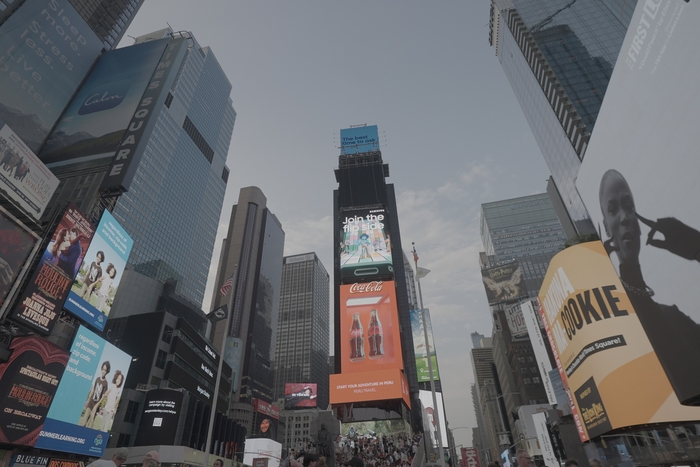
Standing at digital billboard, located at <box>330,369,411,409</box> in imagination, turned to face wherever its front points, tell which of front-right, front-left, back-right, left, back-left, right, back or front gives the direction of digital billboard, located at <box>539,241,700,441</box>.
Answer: front-left

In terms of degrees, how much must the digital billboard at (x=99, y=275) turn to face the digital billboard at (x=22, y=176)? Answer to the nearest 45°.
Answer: approximately 90° to its right

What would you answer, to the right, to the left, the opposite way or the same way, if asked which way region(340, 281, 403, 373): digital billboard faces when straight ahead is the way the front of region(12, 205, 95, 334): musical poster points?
to the right

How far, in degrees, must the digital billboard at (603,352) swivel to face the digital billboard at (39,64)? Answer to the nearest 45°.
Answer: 0° — it already faces it

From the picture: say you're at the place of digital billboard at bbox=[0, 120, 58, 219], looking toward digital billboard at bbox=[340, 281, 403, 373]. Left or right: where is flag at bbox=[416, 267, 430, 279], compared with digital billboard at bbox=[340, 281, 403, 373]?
right

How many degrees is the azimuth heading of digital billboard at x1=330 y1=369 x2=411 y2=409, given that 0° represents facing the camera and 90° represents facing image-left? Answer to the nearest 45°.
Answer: approximately 0°

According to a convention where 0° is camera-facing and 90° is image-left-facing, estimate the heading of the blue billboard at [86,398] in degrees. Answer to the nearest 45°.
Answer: approximately 315°

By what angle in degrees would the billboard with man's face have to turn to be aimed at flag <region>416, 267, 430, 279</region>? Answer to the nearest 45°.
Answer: approximately 45° to its right

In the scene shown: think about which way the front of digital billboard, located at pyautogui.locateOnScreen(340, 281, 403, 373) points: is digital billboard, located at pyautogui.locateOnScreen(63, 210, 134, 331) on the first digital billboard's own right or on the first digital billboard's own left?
on the first digital billboard's own right

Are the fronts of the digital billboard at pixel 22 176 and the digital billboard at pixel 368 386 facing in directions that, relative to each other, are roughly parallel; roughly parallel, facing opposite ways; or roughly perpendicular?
roughly perpendicular

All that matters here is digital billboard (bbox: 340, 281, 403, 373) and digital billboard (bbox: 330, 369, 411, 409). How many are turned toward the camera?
2
